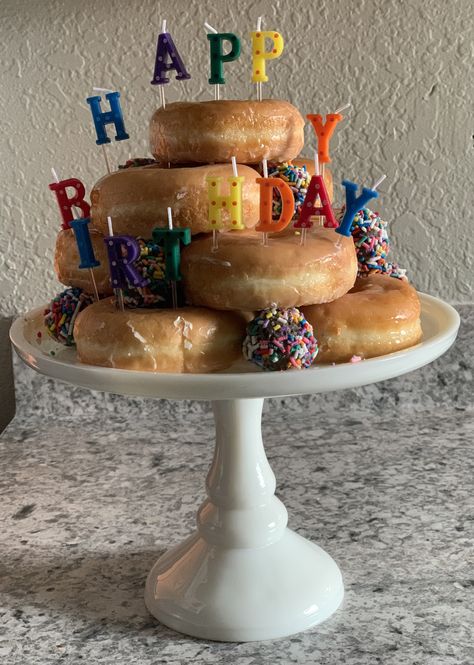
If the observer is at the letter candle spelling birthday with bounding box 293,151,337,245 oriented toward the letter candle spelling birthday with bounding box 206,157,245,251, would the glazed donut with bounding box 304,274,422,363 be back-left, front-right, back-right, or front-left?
back-left

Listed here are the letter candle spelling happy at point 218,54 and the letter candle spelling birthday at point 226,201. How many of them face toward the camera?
2

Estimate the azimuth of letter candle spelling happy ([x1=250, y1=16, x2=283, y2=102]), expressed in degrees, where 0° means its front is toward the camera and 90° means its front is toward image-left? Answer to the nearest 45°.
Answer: approximately 0°
